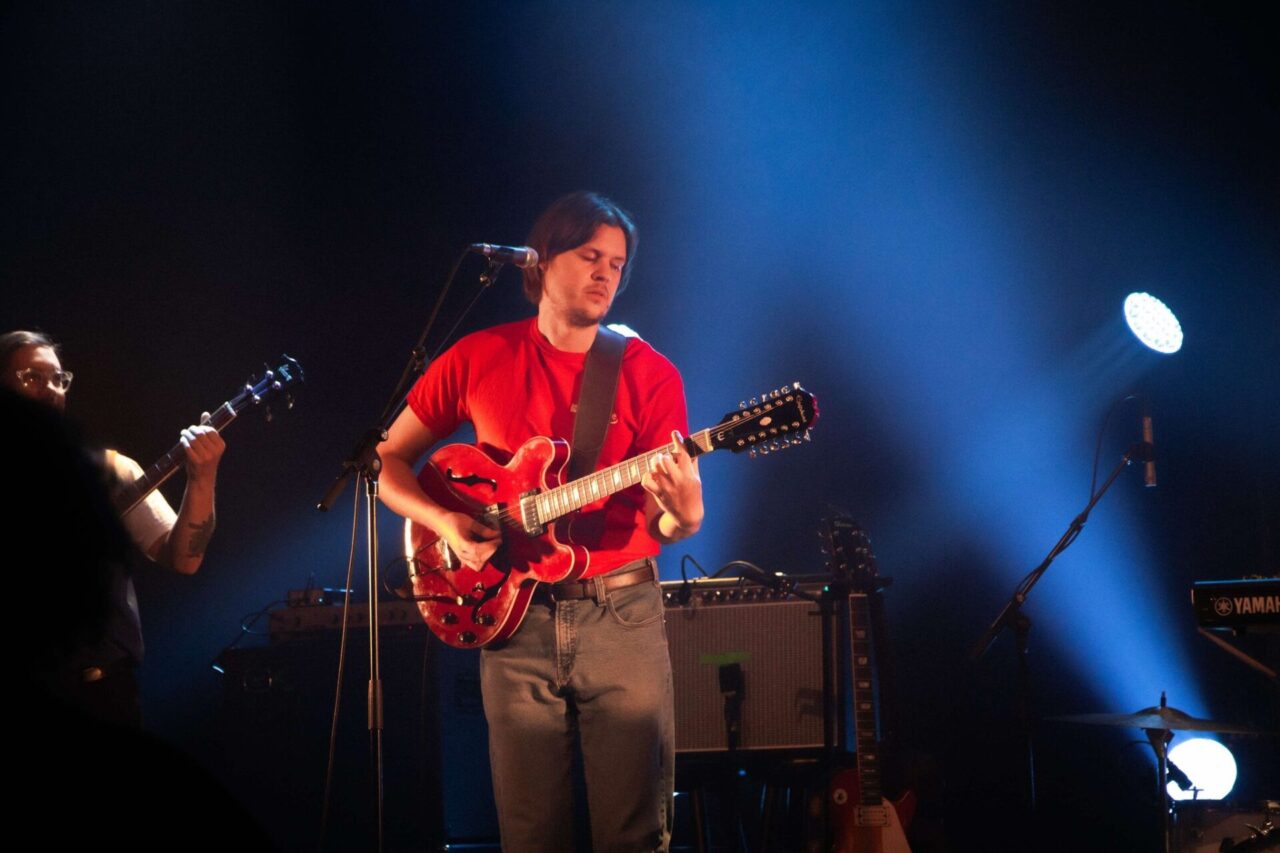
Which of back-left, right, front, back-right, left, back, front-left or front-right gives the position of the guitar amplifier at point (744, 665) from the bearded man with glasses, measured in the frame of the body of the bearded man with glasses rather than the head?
front-left

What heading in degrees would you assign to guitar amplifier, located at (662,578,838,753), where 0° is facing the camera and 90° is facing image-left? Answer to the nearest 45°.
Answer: approximately 0°

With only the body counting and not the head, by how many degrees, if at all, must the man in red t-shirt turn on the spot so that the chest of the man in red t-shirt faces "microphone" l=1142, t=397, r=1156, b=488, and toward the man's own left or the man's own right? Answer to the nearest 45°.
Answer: approximately 135° to the man's own left

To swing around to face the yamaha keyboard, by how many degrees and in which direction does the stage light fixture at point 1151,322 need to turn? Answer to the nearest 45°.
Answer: approximately 45° to its left

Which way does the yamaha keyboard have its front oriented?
away from the camera

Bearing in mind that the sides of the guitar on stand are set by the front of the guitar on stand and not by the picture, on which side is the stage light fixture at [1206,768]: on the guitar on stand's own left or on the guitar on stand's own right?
on the guitar on stand's own left

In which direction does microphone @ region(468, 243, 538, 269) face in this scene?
to the viewer's right
